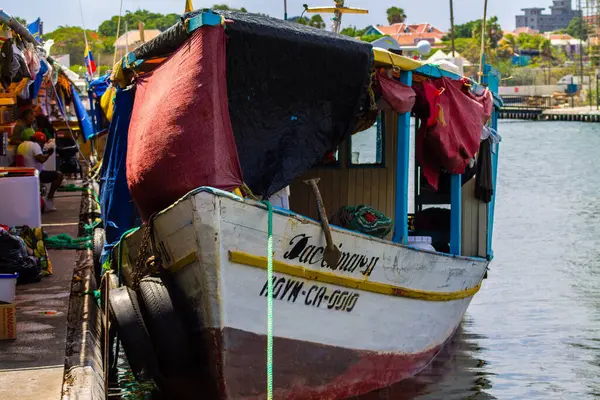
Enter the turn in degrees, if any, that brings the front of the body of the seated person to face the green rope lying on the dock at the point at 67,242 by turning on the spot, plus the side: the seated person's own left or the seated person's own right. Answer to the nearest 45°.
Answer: approximately 90° to the seated person's own right

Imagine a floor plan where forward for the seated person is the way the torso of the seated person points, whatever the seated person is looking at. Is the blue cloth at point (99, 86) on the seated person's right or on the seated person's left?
on the seated person's left

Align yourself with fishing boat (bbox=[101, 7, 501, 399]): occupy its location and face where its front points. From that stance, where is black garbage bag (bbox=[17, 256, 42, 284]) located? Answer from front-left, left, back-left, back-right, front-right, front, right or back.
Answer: right

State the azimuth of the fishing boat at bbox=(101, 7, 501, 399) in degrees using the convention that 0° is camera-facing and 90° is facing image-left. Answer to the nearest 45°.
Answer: approximately 45°

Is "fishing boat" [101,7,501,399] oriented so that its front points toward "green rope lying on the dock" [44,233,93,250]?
no

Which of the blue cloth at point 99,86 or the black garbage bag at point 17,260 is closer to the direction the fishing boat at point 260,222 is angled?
the black garbage bag

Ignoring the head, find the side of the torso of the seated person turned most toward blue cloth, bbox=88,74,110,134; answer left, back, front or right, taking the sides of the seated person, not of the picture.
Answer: left

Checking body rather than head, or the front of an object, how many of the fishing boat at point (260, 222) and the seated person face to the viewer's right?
1

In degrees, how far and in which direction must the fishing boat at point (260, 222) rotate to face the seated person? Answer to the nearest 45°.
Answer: approximately 90° to its right

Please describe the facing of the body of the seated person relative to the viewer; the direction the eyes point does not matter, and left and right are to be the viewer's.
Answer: facing to the right of the viewer

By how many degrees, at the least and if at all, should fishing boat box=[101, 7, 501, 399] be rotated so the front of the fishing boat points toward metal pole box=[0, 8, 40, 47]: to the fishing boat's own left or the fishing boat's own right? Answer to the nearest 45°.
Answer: approximately 90° to the fishing boat's own right

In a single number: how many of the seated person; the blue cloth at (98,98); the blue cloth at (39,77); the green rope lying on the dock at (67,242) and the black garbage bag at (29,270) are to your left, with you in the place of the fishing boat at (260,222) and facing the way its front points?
0

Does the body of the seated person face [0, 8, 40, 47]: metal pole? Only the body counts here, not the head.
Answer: no

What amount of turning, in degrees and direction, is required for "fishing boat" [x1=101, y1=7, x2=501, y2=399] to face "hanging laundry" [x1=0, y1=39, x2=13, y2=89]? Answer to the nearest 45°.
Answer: approximately 90° to its right
